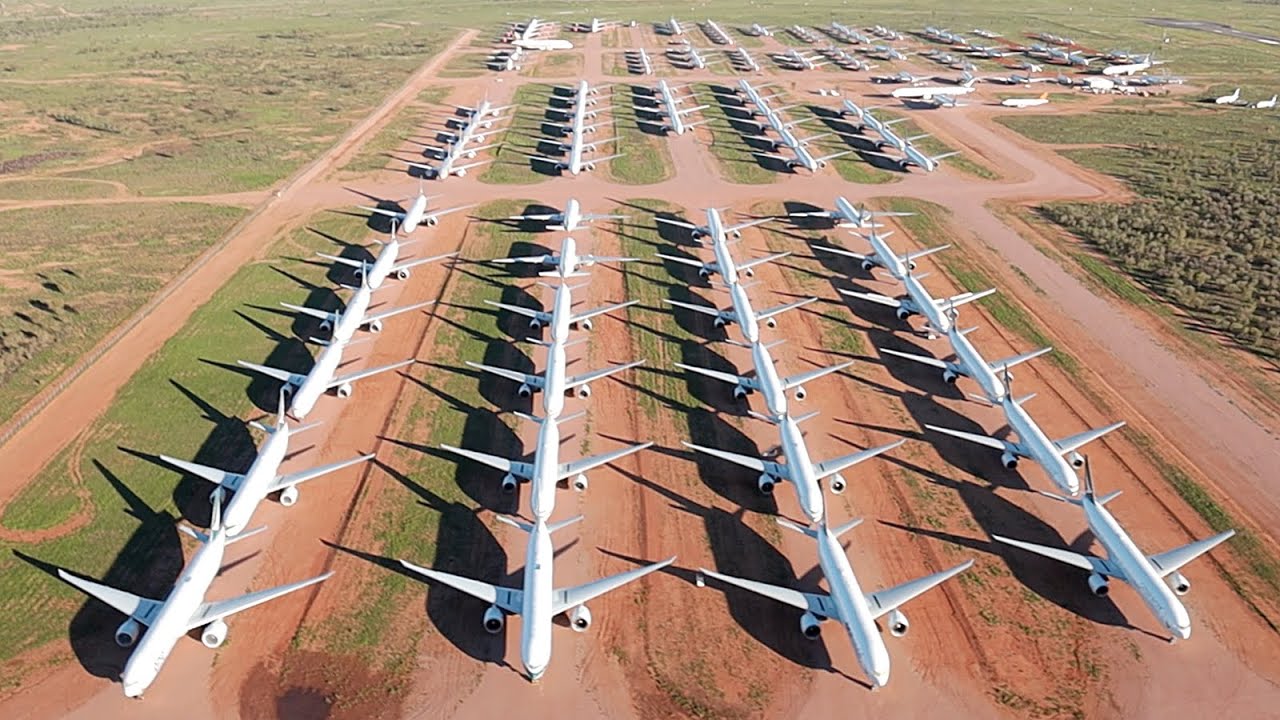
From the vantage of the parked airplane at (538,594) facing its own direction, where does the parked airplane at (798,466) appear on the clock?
the parked airplane at (798,466) is roughly at 8 o'clock from the parked airplane at (538,594).

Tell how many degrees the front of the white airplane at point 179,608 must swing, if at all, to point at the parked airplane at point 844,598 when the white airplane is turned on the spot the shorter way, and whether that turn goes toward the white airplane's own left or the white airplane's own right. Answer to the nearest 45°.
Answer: approximately 90° to the white airplane's own left

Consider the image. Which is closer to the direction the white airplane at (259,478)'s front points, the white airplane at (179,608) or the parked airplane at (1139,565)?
the white airplane

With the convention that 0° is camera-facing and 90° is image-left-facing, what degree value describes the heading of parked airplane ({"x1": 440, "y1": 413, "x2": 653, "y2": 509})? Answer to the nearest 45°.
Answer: approximately 0°

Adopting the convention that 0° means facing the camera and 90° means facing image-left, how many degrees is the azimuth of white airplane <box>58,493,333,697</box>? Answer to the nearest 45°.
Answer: approximately 45°

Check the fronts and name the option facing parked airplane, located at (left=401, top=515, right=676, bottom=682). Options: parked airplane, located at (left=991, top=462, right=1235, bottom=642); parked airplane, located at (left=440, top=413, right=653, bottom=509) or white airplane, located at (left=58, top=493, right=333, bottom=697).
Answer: parked airplane, located at (left=440, top=413, right=653, bottom=509)

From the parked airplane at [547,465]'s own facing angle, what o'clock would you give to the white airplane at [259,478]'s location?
The white airplane is roughly at 3 o'clock from the parked airplane.

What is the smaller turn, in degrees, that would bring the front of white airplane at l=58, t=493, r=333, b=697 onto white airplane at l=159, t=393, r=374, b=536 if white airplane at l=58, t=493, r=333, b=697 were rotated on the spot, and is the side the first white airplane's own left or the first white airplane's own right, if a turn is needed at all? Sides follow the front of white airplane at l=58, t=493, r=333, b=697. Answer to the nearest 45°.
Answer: approximately 180°

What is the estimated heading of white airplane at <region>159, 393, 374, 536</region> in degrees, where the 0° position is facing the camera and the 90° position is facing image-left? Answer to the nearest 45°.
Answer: approximately 45°
